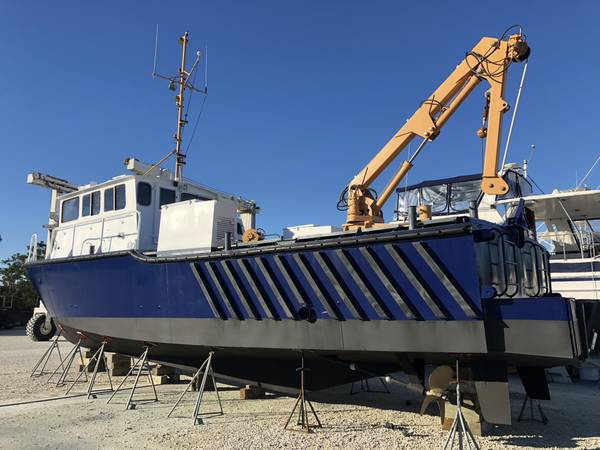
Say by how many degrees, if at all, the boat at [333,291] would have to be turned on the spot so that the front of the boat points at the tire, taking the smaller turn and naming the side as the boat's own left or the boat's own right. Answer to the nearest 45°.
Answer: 0° — it already faces it

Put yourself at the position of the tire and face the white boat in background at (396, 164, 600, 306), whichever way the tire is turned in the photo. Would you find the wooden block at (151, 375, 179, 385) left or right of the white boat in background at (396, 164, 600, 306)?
right

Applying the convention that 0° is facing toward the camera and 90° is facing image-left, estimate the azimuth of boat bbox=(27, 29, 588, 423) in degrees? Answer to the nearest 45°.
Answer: approximately 135°

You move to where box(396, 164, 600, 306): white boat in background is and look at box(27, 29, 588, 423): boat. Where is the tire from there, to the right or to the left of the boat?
right

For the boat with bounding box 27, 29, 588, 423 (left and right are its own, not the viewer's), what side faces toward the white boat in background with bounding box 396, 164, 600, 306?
right
